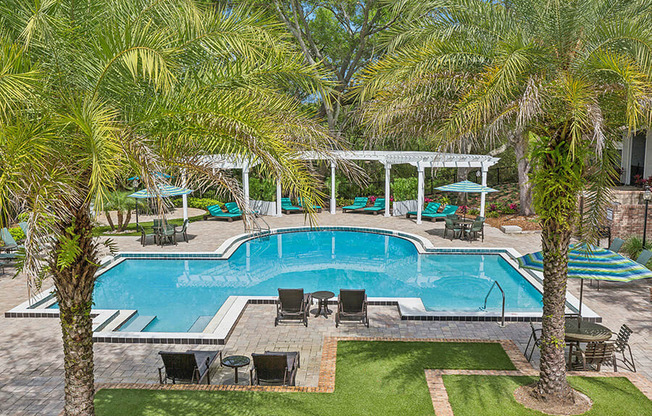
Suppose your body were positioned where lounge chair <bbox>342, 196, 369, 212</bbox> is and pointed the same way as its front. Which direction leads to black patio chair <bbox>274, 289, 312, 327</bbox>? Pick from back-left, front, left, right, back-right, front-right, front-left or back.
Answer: front-left

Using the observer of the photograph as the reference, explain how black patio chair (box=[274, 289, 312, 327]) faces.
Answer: facing away from the viewer

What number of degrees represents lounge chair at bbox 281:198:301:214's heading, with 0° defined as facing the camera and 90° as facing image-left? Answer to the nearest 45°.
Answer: approximately 315°

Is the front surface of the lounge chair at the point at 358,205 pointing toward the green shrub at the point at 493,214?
no

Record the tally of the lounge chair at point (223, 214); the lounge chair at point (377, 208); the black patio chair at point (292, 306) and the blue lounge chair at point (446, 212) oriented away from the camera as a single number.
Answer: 1

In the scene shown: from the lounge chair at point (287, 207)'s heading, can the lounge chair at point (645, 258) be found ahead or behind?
ahead

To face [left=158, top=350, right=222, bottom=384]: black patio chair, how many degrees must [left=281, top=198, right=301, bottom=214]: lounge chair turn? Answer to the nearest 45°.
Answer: approximately 45° to its right

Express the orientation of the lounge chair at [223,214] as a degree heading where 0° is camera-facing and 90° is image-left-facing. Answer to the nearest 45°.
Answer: approximately 315°

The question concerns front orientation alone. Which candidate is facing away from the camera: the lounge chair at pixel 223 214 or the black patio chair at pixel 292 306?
the black patio chair

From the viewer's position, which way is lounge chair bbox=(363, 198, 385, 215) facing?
facing the viewer and to the left of the viewer

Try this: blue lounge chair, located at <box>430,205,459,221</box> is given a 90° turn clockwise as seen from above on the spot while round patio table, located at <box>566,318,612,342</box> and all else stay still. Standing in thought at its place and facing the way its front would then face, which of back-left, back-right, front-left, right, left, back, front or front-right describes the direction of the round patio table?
back-left

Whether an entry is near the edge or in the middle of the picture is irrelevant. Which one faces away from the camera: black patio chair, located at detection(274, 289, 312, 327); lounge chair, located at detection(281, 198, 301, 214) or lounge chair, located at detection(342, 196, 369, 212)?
the black patio chair

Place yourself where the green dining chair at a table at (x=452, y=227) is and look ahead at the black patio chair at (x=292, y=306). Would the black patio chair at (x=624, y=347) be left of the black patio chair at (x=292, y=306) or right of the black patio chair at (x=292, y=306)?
left

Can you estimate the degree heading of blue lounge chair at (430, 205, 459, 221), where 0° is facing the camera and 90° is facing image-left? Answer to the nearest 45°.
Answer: approximately 45°

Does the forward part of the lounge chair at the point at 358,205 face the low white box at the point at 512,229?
no
